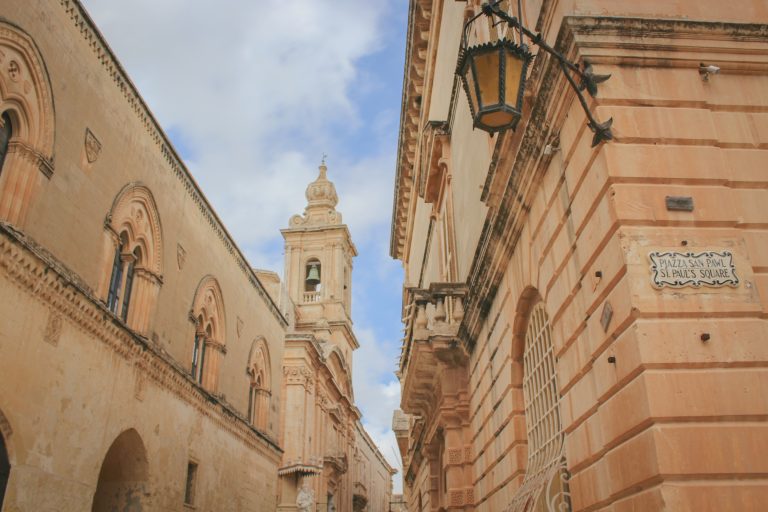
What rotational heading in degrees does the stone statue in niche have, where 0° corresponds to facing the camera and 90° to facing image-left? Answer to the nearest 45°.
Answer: approximately 0°

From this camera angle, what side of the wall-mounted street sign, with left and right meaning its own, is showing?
front

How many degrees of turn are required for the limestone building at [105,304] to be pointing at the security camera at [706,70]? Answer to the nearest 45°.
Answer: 0° — it already faces it

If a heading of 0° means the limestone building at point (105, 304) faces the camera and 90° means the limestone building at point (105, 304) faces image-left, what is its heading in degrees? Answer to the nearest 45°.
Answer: approximately 315°

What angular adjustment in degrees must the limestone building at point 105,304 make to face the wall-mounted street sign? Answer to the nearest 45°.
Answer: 0° — it already faces it

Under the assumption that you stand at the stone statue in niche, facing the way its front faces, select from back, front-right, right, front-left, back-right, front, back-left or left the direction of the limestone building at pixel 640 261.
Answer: front

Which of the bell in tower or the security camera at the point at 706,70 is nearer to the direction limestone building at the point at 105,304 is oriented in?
the security camera

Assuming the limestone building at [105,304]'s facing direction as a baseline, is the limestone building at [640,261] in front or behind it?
in front
